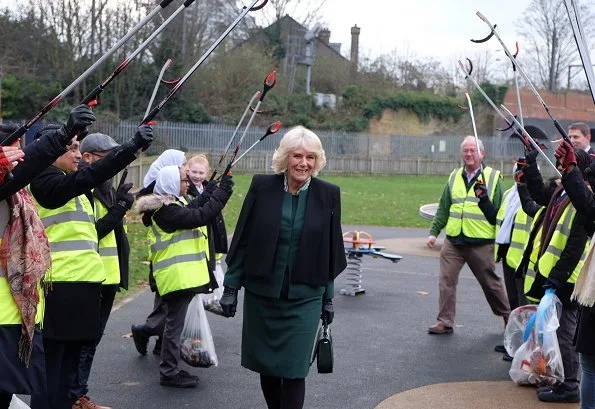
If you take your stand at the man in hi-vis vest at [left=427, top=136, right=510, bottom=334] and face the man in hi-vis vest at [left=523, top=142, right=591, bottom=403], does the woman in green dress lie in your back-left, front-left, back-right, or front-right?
front-right

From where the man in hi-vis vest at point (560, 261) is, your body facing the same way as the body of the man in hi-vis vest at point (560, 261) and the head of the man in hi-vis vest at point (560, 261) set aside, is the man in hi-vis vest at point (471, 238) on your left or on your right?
on your right

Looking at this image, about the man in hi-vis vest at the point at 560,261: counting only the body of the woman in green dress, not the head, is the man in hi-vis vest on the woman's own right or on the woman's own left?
on the woman's own left

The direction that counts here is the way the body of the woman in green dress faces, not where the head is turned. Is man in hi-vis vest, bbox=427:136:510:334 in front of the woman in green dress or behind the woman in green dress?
behind

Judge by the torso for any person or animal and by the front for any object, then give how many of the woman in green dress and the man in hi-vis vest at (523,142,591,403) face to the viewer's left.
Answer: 1

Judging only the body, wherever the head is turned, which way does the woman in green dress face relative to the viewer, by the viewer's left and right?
facing the viewer

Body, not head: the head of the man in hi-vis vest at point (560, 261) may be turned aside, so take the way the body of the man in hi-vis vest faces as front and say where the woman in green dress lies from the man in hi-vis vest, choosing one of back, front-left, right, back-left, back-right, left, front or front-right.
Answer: front-left

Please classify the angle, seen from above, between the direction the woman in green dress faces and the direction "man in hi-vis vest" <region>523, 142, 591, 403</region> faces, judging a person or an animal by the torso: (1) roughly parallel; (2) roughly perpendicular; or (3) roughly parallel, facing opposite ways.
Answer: roughly perpendicular

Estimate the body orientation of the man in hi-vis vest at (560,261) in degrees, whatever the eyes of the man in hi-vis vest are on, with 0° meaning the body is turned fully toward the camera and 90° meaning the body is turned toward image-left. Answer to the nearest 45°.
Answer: approximately 90°
